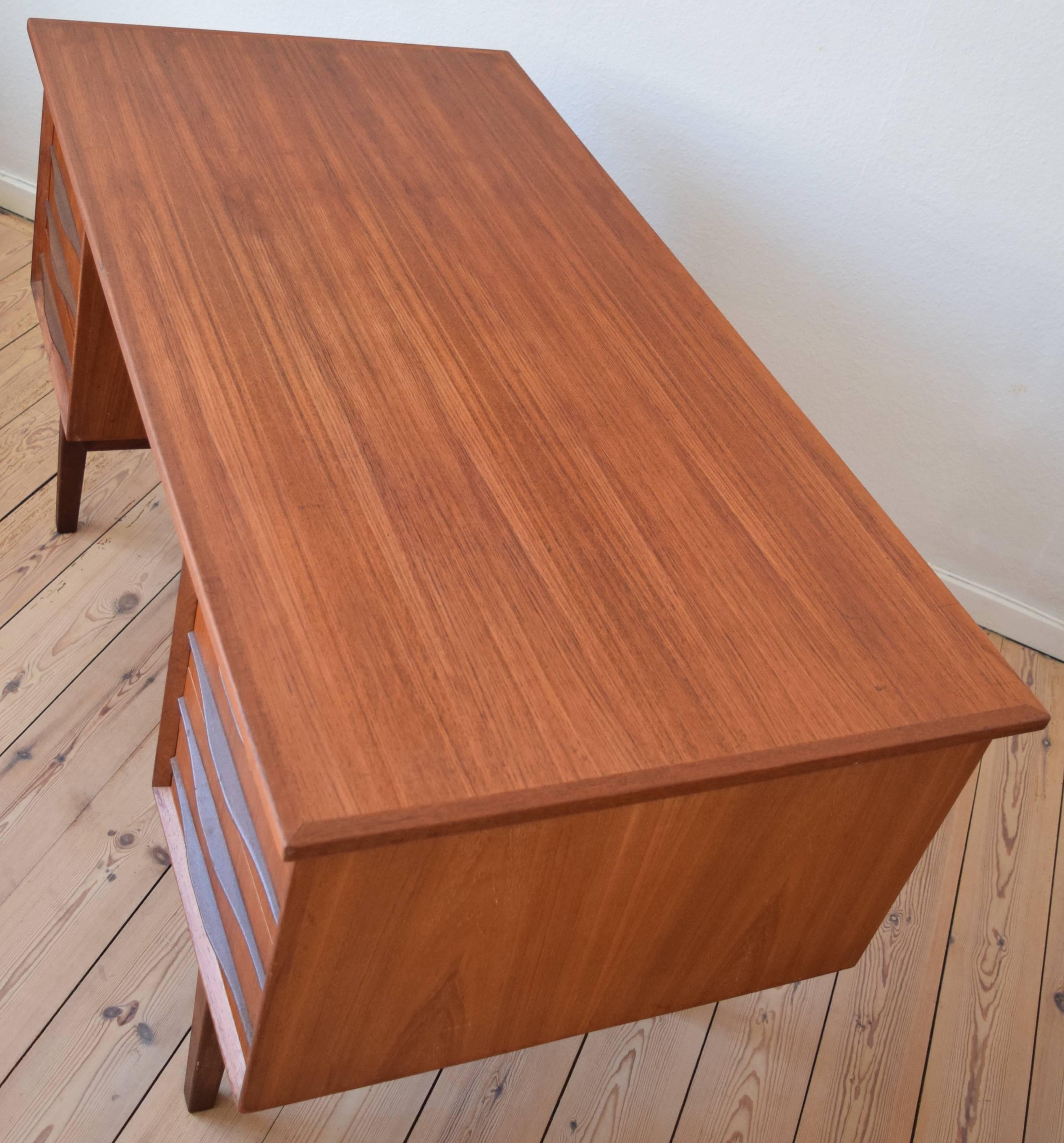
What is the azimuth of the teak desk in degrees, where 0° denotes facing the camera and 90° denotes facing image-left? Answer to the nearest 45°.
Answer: approximately 45°
